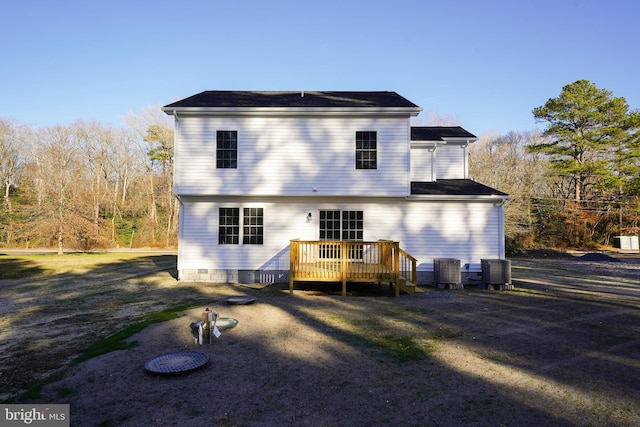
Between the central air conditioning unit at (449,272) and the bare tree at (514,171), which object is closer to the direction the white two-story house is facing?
the bare tree

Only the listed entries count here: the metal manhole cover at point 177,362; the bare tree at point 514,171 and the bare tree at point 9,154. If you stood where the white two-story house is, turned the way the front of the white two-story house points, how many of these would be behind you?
1

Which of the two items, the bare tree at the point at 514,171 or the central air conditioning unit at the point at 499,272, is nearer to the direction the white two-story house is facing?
the bare tree

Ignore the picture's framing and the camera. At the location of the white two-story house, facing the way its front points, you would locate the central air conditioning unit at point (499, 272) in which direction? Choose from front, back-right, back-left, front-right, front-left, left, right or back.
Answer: right

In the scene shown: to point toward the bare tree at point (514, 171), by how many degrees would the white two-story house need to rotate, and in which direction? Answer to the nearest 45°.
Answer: approximately 45° to its right

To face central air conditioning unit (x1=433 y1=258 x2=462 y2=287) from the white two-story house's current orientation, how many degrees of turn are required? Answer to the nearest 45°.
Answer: approximately 90° to its right

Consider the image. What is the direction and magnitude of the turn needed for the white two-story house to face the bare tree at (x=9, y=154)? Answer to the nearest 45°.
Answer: approximately 45° to its left

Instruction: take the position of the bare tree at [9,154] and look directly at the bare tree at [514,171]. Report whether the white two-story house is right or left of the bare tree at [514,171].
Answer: right

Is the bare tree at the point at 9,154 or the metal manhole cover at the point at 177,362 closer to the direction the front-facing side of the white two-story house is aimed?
the bare tree

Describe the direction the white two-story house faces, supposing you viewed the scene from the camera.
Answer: facing away from the viewer

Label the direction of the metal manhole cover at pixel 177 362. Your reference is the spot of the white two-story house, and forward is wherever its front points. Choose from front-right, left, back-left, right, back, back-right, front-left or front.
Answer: back
